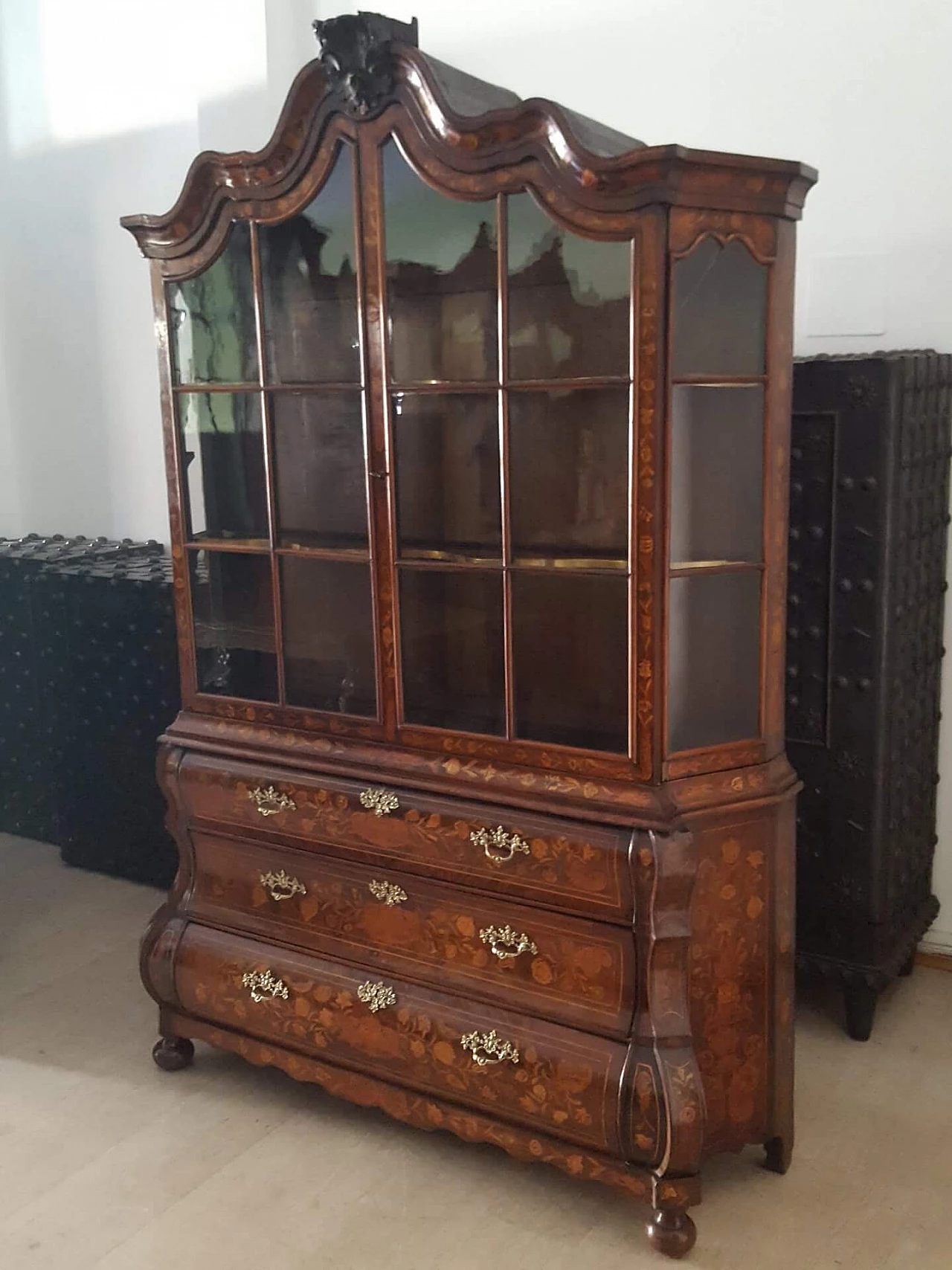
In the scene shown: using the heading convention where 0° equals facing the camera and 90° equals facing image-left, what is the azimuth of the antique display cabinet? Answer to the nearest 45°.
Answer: approximately 45°
